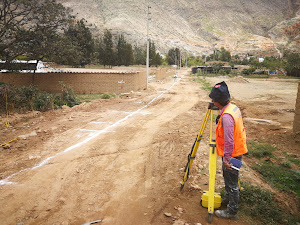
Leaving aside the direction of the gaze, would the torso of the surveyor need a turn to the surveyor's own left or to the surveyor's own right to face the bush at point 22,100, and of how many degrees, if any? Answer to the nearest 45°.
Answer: approximately 45° to the surveyor's own right

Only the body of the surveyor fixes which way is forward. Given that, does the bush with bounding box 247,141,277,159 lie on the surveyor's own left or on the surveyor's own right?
on the surveyor's own right

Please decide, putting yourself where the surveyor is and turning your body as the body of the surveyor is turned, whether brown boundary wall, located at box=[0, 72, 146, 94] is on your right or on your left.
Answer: on your right

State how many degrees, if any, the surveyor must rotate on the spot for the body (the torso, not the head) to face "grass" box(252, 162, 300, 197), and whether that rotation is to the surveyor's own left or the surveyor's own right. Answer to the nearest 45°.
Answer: approximately 135° to the surveyor's own right

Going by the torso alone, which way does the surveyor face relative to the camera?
to the viewer's left

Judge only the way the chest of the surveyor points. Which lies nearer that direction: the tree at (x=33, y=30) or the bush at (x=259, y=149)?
the tree
